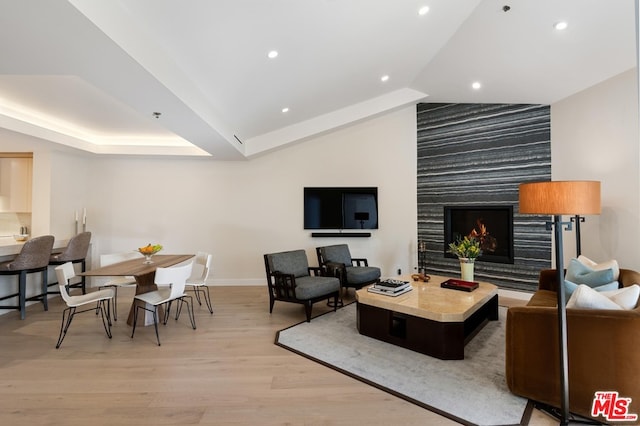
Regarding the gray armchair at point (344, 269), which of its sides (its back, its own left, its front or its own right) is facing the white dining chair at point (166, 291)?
right

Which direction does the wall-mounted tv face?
toward the camera

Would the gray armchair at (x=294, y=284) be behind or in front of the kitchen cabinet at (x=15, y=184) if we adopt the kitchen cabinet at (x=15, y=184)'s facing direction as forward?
in front

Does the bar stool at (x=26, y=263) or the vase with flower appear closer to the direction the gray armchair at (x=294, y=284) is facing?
the vase with flower

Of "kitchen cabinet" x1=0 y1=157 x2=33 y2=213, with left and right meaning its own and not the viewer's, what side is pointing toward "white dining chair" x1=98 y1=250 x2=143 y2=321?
front

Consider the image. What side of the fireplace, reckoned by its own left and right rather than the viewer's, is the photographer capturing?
front

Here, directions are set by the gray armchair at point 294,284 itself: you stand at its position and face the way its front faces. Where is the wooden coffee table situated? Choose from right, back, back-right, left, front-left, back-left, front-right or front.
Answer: front

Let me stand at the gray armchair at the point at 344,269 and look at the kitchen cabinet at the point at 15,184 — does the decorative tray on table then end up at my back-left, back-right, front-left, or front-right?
back-left

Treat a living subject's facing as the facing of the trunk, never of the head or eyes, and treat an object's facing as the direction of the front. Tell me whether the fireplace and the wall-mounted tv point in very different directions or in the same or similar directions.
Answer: same or similar directions

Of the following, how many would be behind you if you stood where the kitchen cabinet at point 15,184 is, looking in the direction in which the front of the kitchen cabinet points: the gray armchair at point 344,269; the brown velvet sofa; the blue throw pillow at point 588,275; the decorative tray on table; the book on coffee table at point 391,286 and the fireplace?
0

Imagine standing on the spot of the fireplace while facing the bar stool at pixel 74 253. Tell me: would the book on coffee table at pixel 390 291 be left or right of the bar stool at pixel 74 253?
left

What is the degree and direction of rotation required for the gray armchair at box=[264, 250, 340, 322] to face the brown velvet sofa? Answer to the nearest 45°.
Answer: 0° — it already faces it

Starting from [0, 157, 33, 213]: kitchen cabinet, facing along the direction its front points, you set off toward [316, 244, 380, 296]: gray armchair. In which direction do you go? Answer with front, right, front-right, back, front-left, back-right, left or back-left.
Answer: front-left

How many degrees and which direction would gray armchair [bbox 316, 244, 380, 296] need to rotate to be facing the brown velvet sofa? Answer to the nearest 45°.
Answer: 0° — it already faces it

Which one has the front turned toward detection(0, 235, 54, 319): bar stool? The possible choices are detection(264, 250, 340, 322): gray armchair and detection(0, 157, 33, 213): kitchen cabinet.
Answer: the kitchen cabinet

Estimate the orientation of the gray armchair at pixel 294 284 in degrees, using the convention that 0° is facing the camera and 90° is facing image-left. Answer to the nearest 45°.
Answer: approximately 315°

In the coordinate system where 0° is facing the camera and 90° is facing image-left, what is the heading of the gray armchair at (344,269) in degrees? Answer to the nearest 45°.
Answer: approximately 315°

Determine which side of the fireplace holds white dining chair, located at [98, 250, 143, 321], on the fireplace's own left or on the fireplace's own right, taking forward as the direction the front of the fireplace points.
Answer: on the fireplace's own right

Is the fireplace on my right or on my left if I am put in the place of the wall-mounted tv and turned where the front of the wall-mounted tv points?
on my left
